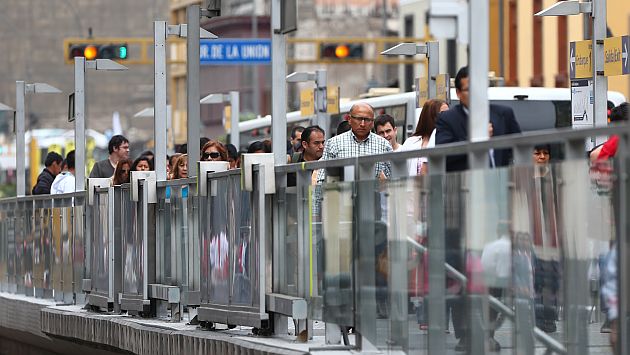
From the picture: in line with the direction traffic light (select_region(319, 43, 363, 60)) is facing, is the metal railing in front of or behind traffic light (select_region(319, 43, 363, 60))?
in front

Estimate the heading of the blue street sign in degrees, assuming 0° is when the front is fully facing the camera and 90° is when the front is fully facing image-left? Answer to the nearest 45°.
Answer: approximately 0°

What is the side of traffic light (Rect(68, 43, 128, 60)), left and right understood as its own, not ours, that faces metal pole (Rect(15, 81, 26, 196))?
front
